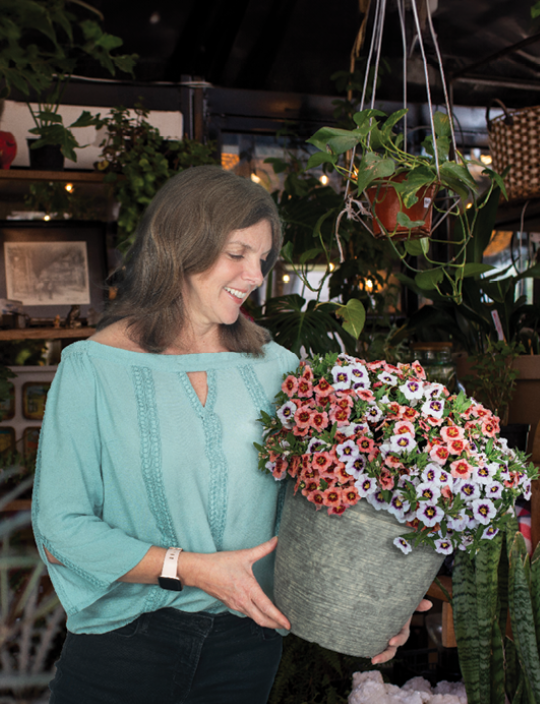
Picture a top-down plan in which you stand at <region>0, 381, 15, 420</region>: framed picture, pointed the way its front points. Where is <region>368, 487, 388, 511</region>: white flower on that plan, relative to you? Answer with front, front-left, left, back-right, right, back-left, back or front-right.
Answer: front

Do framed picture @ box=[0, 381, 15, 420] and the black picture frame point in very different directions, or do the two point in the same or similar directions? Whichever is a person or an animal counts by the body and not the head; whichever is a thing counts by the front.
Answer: same or similar directions

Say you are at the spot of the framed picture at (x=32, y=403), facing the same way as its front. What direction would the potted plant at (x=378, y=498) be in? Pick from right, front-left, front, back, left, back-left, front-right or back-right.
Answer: front

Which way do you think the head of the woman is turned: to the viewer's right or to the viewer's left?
to the viewer's right

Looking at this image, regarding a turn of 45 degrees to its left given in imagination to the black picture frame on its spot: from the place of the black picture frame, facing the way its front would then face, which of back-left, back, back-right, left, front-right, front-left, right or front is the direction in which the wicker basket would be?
front

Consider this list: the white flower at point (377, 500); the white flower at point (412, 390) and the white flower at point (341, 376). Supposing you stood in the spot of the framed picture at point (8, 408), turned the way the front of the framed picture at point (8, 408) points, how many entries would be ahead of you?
3

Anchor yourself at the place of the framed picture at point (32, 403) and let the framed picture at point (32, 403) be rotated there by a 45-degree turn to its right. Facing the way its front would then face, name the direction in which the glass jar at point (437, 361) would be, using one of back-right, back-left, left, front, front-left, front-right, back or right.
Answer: left

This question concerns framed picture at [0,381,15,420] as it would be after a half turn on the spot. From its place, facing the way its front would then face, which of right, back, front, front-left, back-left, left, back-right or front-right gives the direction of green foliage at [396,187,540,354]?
back-right

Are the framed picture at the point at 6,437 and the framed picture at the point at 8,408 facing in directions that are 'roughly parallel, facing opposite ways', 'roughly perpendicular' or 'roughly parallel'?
roughly parallel

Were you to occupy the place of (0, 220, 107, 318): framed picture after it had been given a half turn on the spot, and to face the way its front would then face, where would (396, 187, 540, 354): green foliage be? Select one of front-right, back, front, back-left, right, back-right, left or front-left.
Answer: back-right

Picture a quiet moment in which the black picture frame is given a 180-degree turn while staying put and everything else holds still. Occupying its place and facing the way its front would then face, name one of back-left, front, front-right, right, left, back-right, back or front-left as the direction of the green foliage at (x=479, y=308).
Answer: back-right

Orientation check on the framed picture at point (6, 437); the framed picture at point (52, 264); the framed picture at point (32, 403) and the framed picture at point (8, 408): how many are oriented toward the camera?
4

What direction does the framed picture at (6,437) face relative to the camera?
toward the camera

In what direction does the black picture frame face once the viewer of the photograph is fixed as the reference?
facing the viewer
